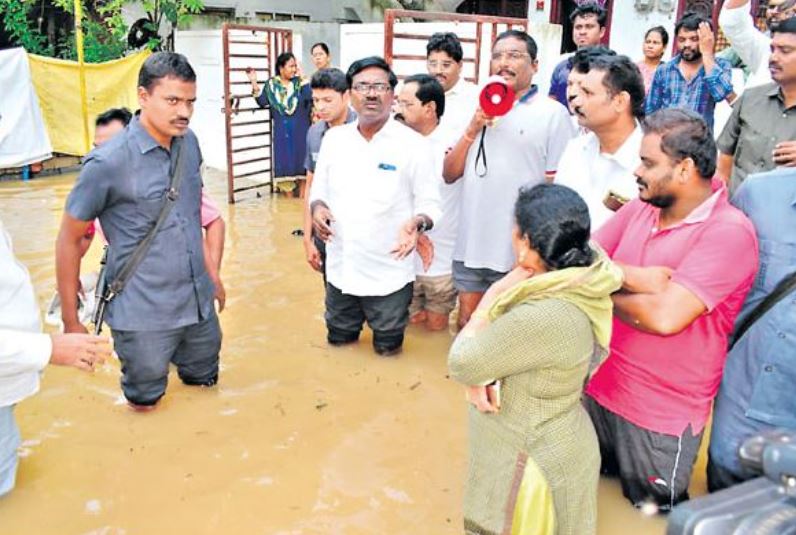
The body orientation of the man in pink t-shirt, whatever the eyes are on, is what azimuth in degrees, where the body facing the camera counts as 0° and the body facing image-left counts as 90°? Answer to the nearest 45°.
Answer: approximately 45°

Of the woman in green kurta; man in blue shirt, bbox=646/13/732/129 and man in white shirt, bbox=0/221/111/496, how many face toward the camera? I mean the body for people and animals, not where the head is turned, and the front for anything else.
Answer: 1

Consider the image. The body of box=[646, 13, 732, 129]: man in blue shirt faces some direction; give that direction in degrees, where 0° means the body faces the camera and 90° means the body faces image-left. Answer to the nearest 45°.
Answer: approximately 0°

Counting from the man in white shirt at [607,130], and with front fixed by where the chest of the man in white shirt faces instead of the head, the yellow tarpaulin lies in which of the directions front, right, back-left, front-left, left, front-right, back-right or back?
right

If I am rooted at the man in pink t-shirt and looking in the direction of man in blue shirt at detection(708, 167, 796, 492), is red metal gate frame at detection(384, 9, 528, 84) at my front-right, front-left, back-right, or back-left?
back-left

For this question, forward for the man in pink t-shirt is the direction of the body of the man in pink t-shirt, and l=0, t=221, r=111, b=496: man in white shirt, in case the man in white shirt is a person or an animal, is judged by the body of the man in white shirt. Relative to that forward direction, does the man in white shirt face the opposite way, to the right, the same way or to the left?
the opposite way

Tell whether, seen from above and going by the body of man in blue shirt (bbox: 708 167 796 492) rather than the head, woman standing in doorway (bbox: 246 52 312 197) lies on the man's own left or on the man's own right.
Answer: on the man's own right

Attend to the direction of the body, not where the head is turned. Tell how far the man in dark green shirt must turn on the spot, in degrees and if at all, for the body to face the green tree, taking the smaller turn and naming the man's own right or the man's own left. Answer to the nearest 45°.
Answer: approximately 90° to the man's own right

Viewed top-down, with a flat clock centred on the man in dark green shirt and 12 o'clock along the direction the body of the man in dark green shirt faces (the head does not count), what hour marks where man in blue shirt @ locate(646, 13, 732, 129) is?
The man in blue shirt is roughly at 4 o'clock from the man in dark green shirt.

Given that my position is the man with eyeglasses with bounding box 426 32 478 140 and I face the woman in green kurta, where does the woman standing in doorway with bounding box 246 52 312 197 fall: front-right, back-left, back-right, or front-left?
back-right

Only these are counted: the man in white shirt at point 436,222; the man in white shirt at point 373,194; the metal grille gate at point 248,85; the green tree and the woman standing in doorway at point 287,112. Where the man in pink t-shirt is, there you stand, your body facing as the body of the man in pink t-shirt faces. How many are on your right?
5
